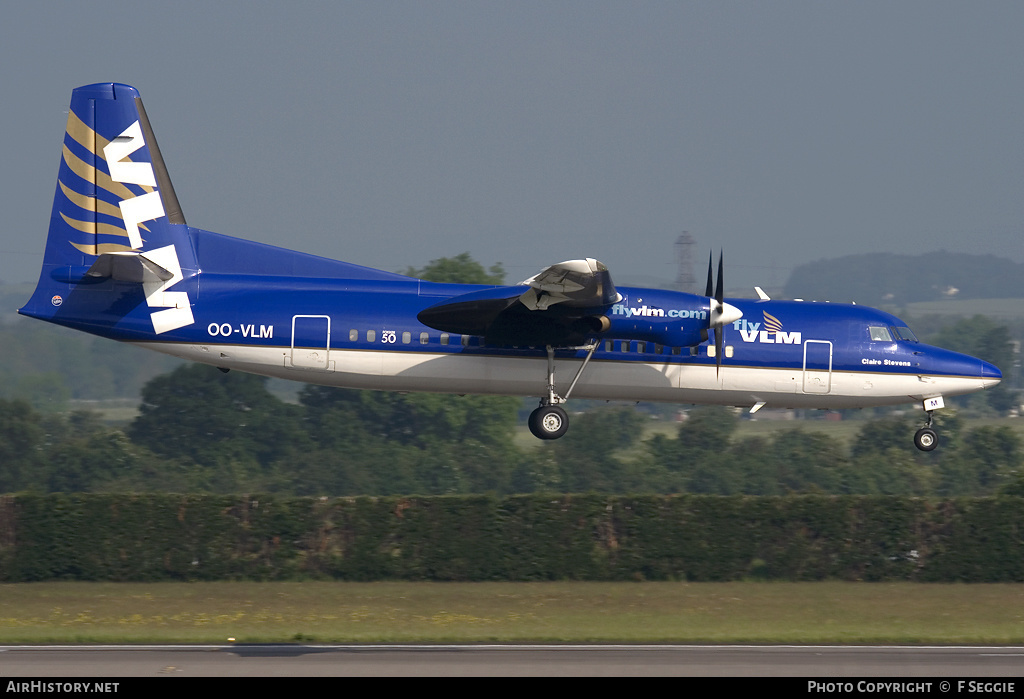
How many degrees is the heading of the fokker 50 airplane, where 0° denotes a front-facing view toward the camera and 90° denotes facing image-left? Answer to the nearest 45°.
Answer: approximately 270°
